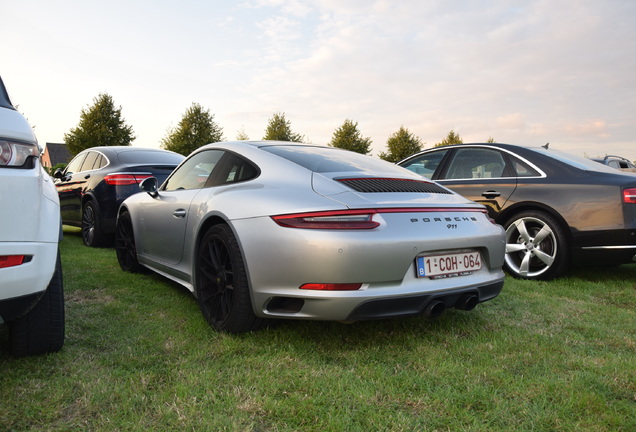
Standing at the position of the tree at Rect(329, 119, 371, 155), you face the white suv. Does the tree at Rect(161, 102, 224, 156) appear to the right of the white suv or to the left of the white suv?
right

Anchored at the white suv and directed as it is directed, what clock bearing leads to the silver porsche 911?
The silver porsche 911 is roughly at 3 o'clock from the white suv.

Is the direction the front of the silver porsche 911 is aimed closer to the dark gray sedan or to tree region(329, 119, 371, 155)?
the tree

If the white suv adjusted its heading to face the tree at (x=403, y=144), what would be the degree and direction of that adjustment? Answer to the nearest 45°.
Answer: approximately 45° to its right

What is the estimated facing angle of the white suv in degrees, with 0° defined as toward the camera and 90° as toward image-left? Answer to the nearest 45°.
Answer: approximately 180°

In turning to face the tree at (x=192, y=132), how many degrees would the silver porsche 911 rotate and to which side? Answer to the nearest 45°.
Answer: approximately 45° to its right

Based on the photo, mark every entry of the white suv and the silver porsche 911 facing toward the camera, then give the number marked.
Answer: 0

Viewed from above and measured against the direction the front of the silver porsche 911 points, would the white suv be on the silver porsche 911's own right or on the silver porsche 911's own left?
on the silver porsche 911's own left

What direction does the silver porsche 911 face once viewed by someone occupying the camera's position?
facing away from the viewer and to the left of the viewer

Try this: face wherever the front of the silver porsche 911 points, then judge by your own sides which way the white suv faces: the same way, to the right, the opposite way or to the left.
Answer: the same way

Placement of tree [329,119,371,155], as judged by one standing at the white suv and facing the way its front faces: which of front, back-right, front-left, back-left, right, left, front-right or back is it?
front-right

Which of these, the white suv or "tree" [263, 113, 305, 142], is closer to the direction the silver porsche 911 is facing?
the tree

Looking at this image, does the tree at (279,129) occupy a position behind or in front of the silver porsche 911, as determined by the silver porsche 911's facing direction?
in front

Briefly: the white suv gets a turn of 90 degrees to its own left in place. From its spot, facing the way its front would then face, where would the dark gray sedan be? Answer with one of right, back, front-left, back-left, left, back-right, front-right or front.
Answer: back
